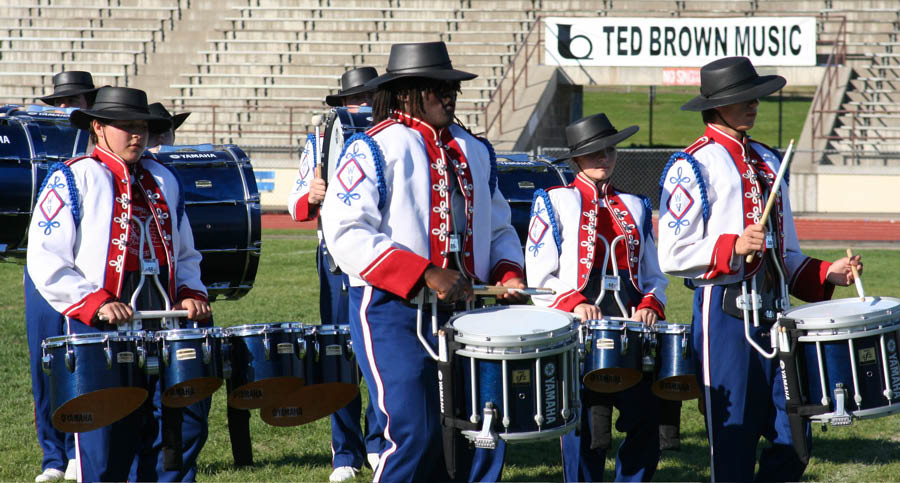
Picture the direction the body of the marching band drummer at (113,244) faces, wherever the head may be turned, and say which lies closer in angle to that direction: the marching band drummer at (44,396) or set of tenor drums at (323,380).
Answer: the set of tenor drums

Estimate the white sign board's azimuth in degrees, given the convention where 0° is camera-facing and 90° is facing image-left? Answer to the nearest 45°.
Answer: approximately 0°

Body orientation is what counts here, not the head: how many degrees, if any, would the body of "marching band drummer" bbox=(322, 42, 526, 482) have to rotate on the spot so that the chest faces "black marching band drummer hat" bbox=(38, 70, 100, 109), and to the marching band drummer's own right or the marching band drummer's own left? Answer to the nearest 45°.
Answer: approximately 180°

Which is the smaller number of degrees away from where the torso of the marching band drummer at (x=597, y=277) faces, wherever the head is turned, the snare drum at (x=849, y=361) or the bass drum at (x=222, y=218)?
the snare drum

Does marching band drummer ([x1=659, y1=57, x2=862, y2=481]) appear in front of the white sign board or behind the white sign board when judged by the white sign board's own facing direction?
in front

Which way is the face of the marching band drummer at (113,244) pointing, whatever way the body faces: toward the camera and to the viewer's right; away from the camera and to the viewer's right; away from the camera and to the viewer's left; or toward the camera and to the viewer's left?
toward the camera and to the viewer's right

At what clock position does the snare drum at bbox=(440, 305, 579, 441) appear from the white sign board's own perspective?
The snare drum is roughly at 12 o'clock from the white sign board.
